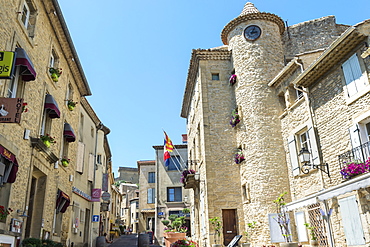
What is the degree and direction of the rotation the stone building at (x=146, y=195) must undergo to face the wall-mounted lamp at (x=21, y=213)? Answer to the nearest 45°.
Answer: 0° — it already faces it

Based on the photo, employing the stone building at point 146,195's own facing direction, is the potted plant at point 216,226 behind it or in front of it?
in front

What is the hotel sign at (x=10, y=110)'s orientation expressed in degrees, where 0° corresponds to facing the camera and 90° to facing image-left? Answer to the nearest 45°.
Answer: approximately 0°

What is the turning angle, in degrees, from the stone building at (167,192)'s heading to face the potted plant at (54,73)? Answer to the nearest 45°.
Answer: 0° — it already faces it

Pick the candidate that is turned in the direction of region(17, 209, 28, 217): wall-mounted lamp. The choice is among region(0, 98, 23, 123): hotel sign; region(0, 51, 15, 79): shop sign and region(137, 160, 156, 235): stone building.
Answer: the stone building

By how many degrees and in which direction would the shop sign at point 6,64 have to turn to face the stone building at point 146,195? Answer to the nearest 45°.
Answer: approximately 135° to its left

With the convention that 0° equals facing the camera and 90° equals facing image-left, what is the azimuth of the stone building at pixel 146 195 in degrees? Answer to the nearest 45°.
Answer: approximately 0°

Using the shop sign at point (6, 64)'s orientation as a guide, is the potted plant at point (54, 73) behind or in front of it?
behind

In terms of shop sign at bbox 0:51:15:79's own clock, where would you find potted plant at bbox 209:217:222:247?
The potted plant is roughly at 8 o'clock from the shop sign.
